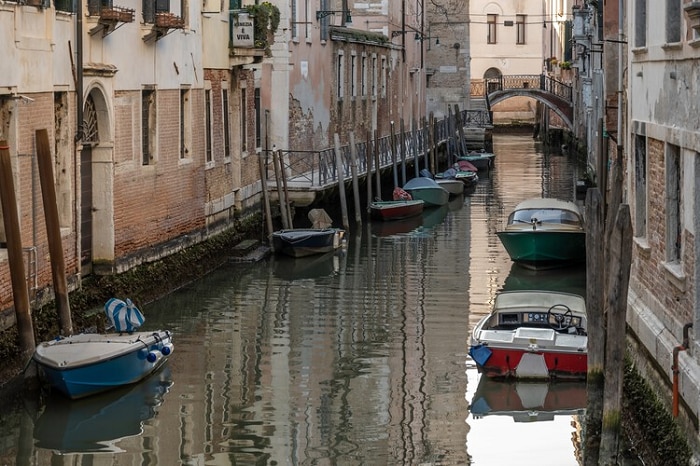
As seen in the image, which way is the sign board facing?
toward the camera

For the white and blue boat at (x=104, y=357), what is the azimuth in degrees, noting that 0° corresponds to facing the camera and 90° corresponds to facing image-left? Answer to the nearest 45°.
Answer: approximately 45°

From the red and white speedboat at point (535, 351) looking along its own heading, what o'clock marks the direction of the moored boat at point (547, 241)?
The moored boat is roughly at 12 o'clock from the red and white speedboat.

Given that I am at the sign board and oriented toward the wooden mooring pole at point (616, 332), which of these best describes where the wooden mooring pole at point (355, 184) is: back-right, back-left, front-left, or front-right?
back-left

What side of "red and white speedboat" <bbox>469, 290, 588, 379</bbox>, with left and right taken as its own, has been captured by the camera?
back

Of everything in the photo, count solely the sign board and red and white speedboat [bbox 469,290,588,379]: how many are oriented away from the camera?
1

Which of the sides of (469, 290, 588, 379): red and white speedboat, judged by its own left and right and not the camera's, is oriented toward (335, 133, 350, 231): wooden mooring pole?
front

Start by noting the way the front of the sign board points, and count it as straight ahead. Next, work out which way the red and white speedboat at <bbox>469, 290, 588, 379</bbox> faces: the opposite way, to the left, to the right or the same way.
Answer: the opposite way

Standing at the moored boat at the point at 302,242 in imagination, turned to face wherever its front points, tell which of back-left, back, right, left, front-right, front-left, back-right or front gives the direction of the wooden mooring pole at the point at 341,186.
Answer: back-right

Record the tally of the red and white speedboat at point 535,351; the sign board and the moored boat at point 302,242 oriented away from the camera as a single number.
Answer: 1
